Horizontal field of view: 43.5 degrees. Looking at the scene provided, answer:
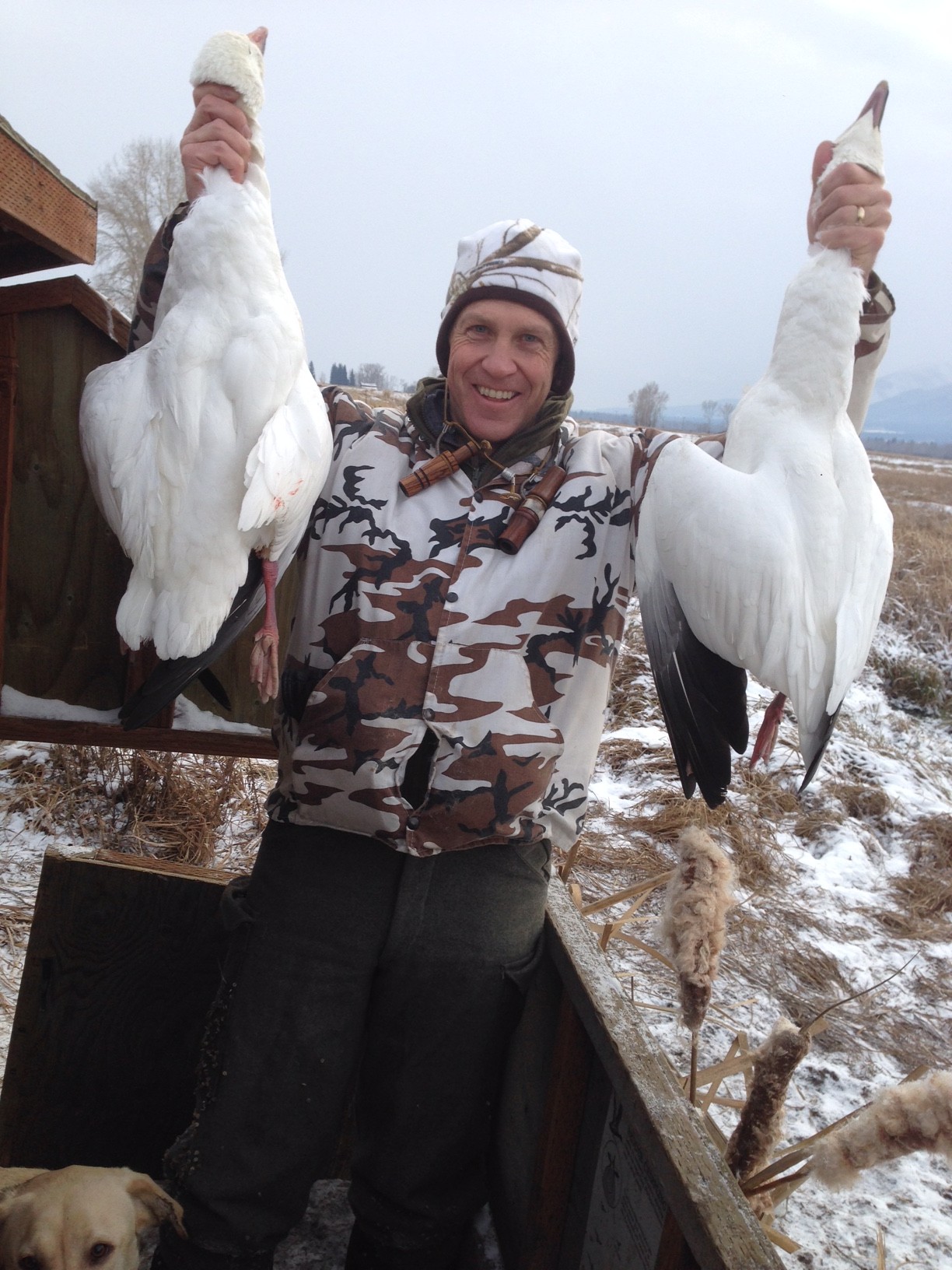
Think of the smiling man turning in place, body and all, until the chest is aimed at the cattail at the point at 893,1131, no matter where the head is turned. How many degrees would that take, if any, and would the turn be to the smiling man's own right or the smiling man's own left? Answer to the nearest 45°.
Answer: approximately 45° to the smiling man's own left

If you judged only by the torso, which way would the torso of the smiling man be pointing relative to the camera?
toward the camera

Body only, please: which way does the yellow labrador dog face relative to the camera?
toward the camera

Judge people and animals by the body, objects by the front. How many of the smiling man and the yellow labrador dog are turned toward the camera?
2
